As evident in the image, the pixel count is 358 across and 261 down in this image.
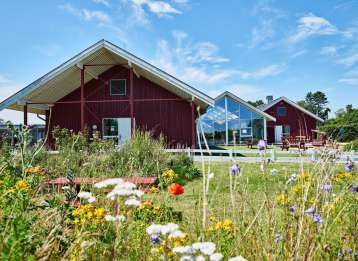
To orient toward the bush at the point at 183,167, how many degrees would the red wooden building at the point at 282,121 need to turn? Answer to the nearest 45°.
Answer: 0° — it already faces it

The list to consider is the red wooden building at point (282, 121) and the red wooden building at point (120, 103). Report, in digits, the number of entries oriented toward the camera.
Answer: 2

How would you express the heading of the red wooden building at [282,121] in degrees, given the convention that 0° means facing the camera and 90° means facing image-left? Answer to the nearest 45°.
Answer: approximately 0°

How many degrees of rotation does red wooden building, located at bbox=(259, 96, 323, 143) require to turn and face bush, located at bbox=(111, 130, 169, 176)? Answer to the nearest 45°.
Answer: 0° — it already faces it

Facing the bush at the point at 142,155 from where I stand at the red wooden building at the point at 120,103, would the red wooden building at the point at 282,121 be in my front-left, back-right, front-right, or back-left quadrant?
back-left

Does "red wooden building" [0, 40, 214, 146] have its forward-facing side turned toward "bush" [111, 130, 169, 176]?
yes

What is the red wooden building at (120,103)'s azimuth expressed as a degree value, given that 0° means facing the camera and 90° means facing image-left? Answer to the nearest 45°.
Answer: approximately 0°
